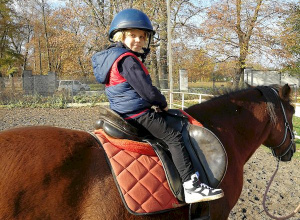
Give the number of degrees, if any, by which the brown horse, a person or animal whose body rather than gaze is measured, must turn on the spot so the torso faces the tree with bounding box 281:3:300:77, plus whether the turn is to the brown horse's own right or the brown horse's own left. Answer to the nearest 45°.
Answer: approximately 45° to the brown horse's own left

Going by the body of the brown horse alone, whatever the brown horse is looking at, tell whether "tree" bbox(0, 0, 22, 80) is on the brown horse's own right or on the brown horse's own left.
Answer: on the brown horse's own left

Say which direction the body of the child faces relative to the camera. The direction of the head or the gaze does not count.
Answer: to the viewer's right

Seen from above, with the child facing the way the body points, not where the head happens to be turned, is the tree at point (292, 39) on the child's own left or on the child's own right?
on the child's own left

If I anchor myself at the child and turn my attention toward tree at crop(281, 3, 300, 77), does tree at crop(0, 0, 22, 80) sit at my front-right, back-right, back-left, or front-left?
front-left

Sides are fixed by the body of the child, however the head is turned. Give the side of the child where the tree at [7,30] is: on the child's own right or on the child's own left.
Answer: on the child's own left

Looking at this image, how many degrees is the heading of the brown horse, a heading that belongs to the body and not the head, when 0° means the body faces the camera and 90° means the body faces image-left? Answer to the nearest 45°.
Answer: approximately 270°
